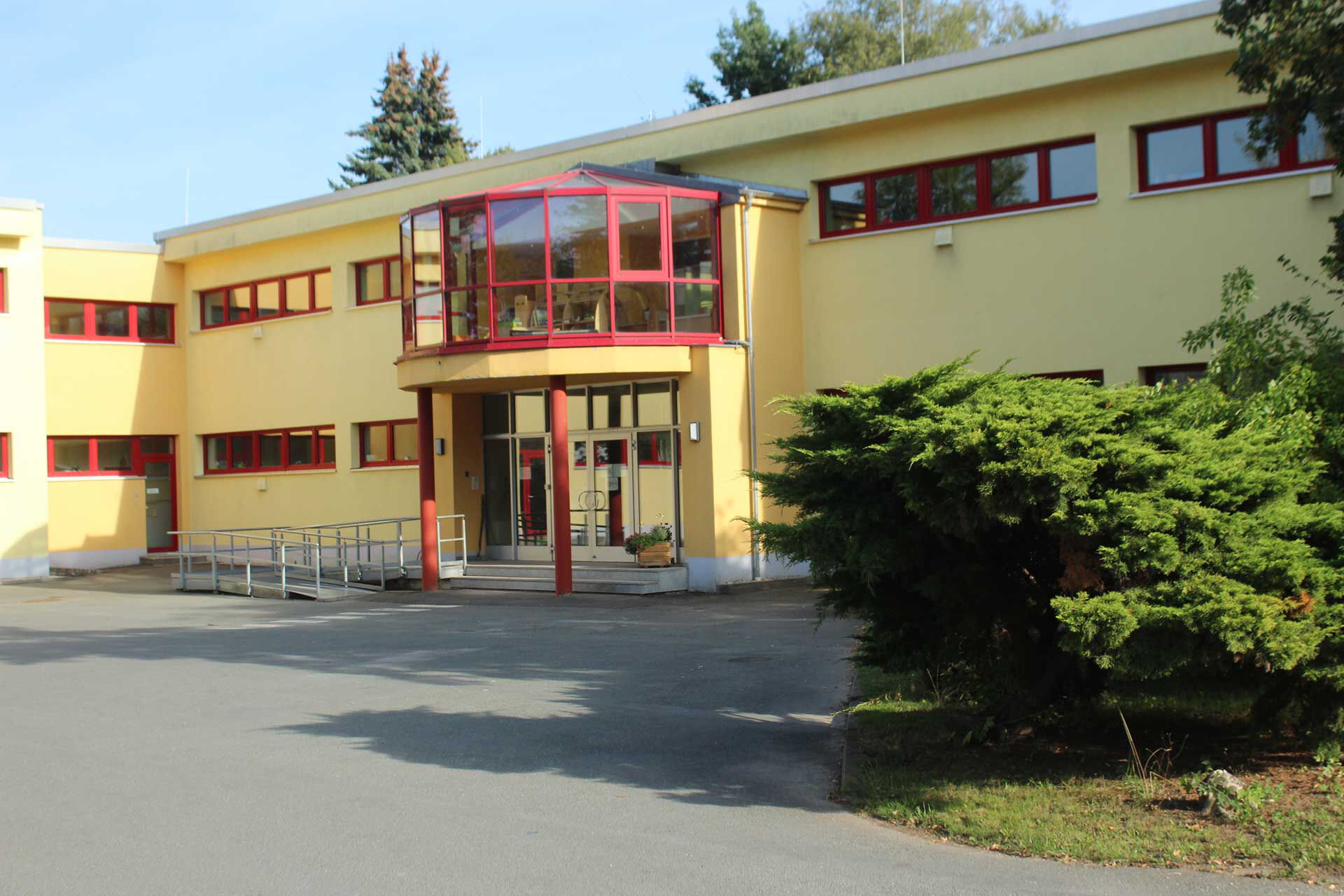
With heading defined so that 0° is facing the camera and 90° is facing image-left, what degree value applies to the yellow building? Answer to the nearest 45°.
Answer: approximately 45°

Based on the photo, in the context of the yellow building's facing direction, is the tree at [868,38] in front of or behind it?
behind

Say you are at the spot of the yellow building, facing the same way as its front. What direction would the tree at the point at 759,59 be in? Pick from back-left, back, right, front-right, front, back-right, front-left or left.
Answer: back-right

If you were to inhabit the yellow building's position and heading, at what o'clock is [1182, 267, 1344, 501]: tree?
The tree is roughly at 10 o'clock from the yellow building.

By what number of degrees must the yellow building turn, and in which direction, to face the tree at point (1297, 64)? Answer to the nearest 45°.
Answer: approximately 90° to its left
